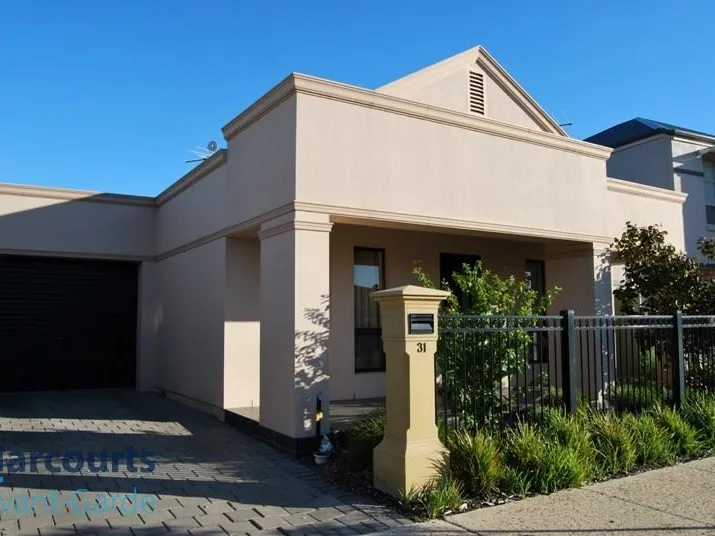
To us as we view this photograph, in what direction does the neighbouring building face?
facing the viewer and to the right of the viewer

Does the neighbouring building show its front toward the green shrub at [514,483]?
no

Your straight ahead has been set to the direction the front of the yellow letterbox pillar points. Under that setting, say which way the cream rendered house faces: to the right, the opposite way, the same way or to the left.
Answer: the same way

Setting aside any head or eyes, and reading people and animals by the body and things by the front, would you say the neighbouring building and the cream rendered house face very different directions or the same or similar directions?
same or similar directions

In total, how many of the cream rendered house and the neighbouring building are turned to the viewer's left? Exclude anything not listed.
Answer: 0

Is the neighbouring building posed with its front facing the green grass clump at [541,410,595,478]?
no

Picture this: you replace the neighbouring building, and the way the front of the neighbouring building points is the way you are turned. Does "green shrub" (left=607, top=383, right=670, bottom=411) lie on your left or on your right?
on your right

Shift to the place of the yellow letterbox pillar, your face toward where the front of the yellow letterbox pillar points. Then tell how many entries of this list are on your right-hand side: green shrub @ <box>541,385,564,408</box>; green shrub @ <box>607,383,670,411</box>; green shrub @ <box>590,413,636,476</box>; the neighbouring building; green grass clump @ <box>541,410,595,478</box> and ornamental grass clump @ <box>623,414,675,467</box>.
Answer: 0

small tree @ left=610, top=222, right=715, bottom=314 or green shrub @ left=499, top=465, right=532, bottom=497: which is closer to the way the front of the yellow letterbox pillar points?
the green shrub

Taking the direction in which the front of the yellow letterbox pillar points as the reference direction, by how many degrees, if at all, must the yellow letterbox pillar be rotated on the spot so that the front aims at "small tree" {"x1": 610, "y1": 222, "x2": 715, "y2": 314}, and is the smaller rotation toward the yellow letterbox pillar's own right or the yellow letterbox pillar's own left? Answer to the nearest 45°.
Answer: approximately 90° to the yellow letterbox pillar's own left

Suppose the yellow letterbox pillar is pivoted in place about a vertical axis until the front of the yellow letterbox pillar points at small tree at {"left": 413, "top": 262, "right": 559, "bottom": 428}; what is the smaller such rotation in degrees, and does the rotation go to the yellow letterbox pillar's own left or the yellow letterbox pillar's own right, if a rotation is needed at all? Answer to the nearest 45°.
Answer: approximately 90° to the yellow letterbox pillar's own left

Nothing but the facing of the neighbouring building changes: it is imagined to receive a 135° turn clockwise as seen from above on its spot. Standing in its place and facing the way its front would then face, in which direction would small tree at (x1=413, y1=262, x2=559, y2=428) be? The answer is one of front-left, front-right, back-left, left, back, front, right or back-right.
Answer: left

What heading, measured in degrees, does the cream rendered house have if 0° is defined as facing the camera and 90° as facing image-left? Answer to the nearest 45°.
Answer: approximately 315°

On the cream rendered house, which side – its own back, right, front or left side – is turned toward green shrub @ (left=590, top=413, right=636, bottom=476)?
front

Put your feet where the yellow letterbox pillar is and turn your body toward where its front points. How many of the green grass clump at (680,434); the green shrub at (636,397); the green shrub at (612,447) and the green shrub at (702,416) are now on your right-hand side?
0

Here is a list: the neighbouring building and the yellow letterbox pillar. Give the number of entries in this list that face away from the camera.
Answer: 0

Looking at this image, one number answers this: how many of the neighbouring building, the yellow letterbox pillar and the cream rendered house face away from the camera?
0

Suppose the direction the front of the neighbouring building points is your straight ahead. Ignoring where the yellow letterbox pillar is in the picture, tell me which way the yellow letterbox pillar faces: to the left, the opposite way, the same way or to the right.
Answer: the same way

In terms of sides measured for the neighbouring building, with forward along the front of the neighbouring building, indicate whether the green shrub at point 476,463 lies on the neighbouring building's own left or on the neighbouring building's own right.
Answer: on the neighbouring building's own right
